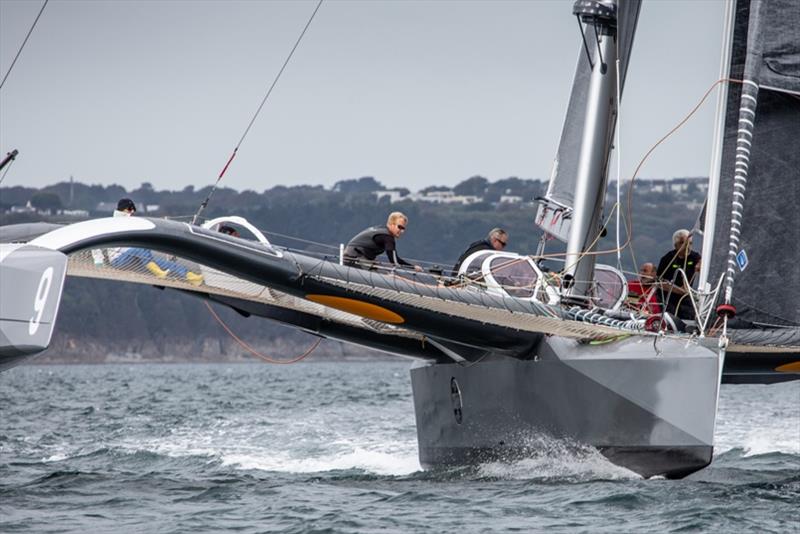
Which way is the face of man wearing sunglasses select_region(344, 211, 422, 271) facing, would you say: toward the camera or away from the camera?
toward the camera

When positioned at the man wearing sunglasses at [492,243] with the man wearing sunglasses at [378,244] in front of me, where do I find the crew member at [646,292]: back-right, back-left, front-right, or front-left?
back-left

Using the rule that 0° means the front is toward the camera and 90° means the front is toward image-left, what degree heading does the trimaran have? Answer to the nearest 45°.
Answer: approximately 315°
